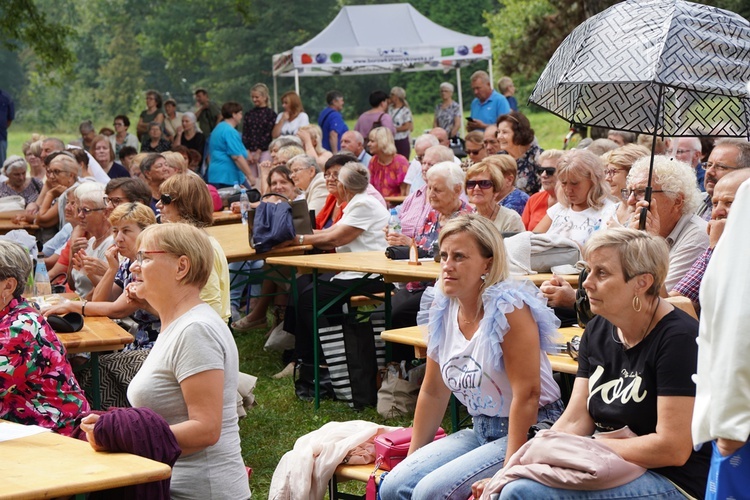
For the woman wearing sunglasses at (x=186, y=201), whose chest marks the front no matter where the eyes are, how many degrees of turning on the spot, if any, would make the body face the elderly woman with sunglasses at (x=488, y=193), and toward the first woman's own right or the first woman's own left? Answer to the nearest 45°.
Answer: approximately 180°

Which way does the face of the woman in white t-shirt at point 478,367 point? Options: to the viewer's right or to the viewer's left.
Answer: to the viewer's left

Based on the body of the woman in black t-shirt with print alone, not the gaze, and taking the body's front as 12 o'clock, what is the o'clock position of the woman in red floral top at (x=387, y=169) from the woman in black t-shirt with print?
The woman in red floral top is roughly at 4 o'clock from the woman in black t-shirt with print.

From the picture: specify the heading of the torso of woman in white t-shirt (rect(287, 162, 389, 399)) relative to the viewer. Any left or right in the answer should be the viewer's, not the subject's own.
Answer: facing to the left of the viewer
